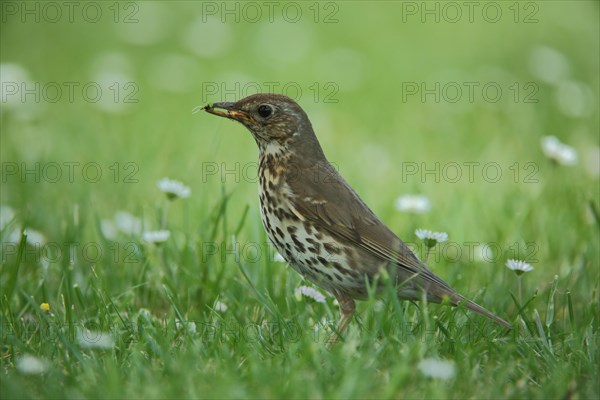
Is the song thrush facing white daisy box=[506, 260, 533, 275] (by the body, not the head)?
no

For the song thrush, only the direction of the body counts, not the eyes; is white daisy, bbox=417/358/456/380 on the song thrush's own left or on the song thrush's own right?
on the song thrush's own left

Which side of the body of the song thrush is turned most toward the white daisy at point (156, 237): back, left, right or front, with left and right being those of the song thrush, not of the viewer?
front

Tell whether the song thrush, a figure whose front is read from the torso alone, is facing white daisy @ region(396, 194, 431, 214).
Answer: no

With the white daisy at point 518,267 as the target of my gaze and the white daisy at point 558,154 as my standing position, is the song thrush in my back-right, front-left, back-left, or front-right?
front-right

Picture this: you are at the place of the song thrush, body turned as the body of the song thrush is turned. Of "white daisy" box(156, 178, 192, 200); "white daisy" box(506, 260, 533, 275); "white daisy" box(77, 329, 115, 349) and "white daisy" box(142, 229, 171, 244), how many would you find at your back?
1

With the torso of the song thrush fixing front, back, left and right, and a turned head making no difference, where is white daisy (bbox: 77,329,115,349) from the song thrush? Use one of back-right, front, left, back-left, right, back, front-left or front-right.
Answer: front-left

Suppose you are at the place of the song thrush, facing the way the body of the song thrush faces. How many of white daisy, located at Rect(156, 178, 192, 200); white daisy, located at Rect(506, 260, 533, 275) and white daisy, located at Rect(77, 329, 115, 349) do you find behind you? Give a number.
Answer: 1

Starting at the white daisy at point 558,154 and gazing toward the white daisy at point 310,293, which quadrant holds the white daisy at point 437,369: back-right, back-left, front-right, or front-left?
front-left

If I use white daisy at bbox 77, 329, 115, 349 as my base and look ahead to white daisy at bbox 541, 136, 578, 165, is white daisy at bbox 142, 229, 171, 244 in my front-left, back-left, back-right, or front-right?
front-left

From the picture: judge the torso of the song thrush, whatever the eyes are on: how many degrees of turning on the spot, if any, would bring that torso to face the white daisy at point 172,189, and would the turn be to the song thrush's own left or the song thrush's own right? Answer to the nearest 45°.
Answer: approximately 45° to the song thrush's own right

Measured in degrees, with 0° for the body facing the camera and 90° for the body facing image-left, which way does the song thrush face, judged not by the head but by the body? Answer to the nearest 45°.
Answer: approximately 90°

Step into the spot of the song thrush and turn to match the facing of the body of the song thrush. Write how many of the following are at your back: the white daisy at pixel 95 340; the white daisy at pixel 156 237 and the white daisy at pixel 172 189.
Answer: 0

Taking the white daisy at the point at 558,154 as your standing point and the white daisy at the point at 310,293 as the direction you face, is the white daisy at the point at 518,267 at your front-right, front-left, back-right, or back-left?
front-left

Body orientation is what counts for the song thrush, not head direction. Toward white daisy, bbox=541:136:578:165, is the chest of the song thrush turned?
no
